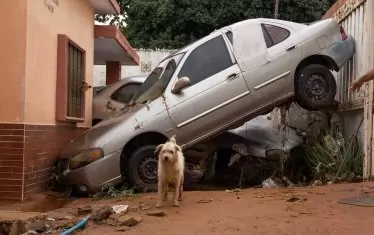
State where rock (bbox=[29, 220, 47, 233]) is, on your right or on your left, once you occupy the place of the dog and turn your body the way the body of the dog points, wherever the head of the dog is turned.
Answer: on your right

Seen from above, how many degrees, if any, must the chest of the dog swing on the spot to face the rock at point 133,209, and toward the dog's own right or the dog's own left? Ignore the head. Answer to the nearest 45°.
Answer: approximately 90° to the dog's own right

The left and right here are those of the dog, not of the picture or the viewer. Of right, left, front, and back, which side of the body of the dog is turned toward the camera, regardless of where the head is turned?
front

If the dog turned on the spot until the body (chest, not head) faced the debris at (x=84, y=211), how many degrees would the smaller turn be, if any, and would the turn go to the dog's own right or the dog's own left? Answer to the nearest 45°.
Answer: approximately 90° to the dog's own right

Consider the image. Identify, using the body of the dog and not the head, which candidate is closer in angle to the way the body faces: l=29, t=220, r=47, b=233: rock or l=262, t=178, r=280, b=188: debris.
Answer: the rock

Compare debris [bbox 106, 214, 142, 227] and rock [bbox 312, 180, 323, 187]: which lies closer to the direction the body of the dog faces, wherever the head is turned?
the debris

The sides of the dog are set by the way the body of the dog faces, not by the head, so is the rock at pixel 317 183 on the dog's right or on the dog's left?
on the dog's left

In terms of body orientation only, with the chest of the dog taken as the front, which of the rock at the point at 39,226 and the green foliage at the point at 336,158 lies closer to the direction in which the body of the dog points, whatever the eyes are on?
the rock

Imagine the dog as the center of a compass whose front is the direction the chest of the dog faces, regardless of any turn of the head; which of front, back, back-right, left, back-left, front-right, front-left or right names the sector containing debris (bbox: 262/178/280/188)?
back-left
